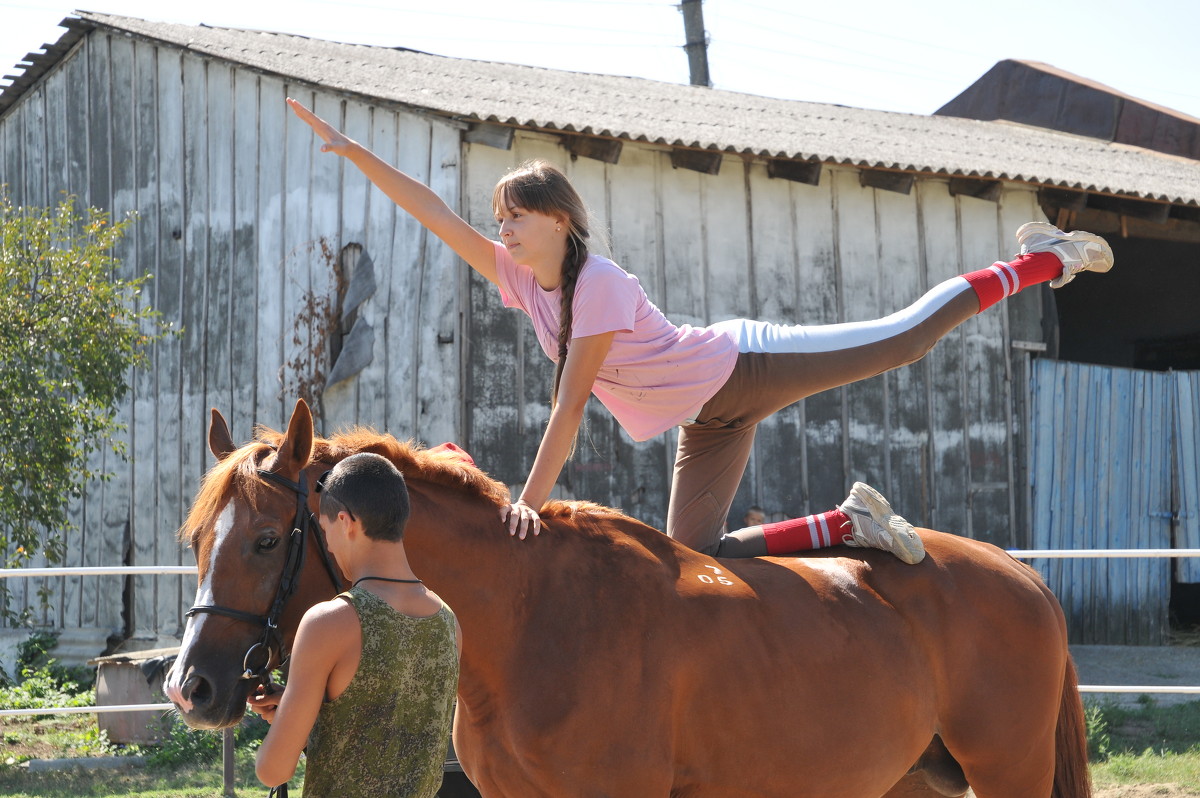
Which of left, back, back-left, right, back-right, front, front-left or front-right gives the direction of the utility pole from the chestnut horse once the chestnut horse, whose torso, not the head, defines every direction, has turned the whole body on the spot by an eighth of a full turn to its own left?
back-right

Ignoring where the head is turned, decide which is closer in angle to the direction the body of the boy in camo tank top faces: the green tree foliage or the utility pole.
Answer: the green tree foliage

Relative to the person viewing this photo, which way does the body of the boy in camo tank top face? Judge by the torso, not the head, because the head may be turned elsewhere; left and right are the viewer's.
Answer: facing away from the viewer and to the left of the viewer

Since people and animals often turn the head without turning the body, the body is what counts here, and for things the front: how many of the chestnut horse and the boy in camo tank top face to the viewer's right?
0

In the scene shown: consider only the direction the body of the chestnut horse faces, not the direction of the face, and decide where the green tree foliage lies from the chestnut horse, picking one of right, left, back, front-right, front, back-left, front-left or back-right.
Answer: front-right

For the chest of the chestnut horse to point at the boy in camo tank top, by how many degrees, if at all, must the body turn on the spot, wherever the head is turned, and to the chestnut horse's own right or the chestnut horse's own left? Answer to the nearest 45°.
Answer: approximately 45° to the chestnut horse's own left

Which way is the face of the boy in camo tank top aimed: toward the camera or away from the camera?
away from the camera

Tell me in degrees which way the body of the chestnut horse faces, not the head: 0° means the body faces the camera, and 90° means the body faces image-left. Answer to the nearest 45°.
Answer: approximately 90°

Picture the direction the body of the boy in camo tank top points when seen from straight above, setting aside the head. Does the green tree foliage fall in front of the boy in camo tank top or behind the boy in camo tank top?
in front

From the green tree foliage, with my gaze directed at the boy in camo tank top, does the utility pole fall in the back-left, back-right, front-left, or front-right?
back-left

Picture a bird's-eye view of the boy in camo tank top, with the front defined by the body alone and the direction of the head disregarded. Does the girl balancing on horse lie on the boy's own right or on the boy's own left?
on the boy's own right
